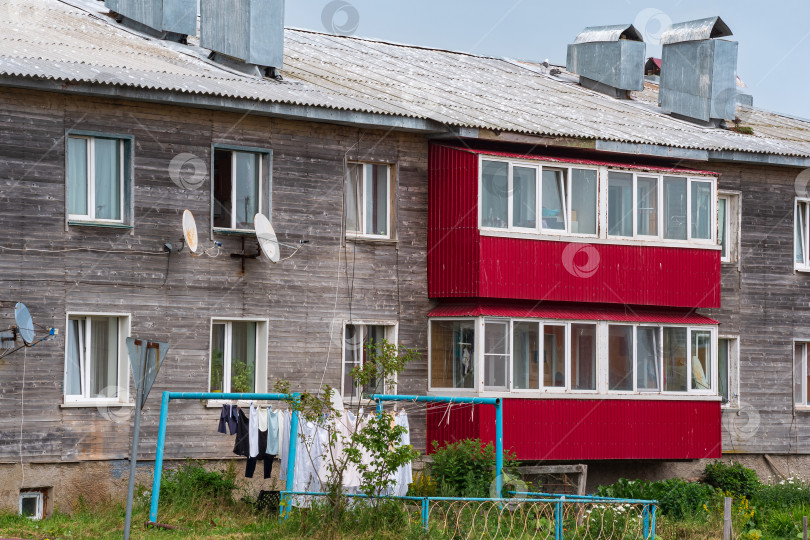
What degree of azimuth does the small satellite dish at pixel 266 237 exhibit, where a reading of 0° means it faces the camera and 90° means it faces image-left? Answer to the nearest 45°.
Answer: approximately 315°

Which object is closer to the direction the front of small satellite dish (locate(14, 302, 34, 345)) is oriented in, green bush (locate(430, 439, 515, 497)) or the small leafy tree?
the small leafy tree

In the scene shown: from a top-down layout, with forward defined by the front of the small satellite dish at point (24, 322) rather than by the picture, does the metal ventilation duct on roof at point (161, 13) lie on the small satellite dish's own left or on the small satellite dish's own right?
on the small satellite dish's own left

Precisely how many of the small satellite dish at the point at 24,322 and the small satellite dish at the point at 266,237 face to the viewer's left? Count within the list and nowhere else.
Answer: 0

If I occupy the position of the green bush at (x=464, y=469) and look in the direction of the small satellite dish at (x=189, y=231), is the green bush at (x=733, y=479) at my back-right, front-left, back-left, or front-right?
back-right

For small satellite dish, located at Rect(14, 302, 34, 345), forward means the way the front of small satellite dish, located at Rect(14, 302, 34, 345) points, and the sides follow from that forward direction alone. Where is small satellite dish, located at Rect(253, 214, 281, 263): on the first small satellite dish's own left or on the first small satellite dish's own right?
on the first small satellite dish's own left

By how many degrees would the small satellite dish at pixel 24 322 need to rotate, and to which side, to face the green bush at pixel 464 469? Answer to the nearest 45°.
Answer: approximately 45° to its left
